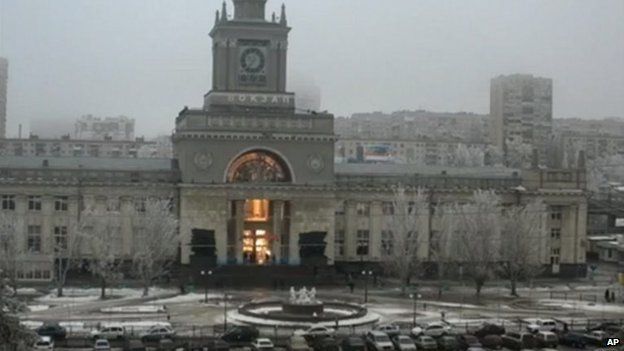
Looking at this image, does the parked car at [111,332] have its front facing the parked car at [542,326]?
no

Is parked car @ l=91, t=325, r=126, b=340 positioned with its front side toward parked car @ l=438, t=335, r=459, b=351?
no

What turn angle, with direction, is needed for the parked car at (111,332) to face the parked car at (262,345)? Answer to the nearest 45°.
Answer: approximately 135° to its left

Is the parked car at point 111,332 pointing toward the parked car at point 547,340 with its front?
no

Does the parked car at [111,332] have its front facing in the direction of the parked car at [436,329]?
no

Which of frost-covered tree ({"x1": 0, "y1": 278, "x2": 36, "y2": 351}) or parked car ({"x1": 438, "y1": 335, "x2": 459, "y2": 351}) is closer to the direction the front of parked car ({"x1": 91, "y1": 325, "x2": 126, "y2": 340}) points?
the frost-covered tree

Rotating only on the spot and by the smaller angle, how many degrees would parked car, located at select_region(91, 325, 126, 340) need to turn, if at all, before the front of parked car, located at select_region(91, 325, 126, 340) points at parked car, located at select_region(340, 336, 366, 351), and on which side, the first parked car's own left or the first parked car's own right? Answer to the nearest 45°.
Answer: approximately 135° to the first parked car's own left

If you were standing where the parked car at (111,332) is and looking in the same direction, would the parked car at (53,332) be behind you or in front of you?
in front

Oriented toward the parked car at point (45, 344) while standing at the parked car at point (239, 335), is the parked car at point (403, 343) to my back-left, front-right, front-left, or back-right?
back-left

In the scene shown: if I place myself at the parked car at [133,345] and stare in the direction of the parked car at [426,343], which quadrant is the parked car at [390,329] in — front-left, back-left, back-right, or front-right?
front-left
